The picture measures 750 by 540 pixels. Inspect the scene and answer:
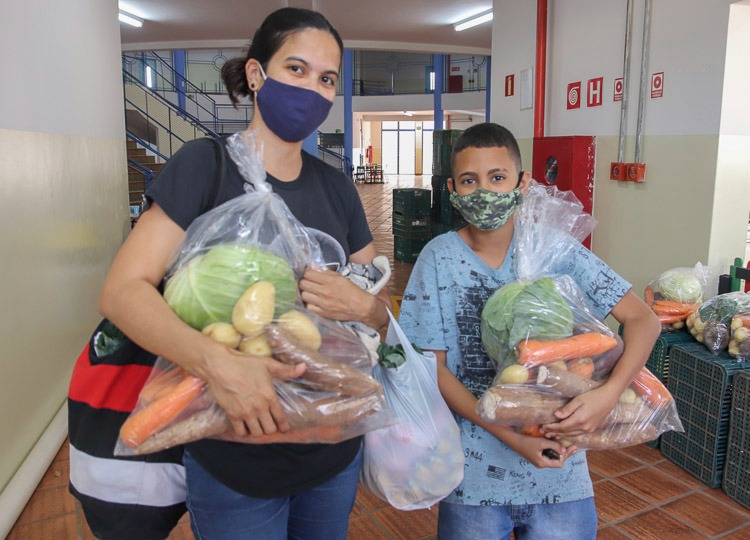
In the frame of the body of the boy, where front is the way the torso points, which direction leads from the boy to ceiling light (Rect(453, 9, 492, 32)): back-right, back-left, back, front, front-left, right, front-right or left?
back

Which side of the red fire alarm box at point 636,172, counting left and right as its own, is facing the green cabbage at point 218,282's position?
front

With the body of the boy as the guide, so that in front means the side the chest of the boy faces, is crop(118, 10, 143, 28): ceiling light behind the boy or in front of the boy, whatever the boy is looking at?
behind

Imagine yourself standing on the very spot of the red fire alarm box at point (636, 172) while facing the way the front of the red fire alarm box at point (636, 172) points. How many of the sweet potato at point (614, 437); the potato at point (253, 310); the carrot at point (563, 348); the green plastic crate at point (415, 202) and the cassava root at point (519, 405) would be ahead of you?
4

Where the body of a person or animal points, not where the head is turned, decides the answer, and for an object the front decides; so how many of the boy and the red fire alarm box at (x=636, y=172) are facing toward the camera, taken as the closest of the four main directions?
2

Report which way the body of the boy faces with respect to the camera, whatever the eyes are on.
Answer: toward the camera

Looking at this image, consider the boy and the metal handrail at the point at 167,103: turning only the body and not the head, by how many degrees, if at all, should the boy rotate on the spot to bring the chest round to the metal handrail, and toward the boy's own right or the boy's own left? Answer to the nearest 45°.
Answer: approximately 135° to the boy's own right

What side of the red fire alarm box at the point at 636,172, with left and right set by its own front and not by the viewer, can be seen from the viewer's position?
front

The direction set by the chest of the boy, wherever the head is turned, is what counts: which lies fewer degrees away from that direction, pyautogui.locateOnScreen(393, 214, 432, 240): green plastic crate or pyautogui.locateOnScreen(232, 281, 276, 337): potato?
the potato

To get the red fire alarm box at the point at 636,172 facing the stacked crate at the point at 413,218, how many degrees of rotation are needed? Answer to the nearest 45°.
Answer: approximately 135° to its right

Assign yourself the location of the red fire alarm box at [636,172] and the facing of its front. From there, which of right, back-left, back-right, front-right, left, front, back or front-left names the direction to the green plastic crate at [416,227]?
back-right

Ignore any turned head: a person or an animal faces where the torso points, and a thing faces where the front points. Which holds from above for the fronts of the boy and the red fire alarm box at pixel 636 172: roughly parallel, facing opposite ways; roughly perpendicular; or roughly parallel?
roughly parallel

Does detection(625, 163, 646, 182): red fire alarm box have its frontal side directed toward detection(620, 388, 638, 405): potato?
yes

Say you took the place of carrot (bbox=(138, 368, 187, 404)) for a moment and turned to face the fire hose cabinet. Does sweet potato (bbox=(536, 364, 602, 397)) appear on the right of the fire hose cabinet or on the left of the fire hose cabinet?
right

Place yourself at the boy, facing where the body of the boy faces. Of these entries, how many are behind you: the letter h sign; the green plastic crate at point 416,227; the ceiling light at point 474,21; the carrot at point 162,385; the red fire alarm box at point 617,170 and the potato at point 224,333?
4

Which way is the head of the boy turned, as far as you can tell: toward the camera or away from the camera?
toward the camera
